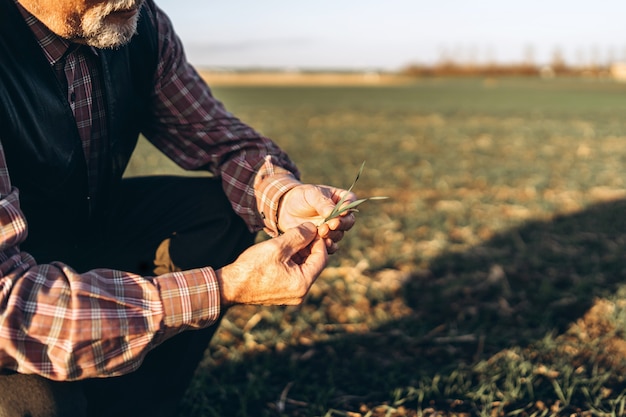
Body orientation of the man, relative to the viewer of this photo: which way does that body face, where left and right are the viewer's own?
facing the viewer and to the right of the viewer

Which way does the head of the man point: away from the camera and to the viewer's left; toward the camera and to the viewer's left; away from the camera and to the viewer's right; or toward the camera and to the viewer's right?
toward the camera and to the viewer's right
